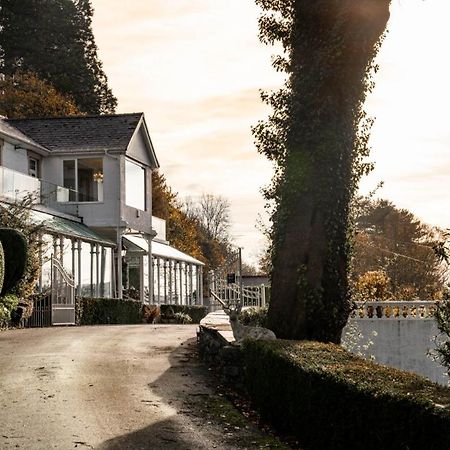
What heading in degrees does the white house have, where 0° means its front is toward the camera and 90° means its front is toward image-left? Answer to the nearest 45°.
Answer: approximately 315°

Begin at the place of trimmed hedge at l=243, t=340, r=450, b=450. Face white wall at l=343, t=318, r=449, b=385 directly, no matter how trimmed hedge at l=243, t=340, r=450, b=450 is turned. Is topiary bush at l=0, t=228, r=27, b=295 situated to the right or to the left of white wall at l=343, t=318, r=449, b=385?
left

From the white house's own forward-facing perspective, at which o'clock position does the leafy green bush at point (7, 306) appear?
The leafy green bush is roughly at 2 o'clock from the white house.

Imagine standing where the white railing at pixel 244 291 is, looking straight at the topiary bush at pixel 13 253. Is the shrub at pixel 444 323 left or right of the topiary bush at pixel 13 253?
left

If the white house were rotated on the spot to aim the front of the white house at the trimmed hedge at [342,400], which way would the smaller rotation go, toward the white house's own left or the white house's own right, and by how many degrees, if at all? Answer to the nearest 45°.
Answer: approximately 45° to the white house's own right

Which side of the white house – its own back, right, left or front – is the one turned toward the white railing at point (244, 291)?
front

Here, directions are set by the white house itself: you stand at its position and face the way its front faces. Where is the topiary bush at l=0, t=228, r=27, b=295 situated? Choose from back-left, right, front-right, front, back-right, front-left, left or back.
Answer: front-right

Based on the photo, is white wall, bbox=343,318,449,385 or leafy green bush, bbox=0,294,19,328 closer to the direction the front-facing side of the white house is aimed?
the white wall
